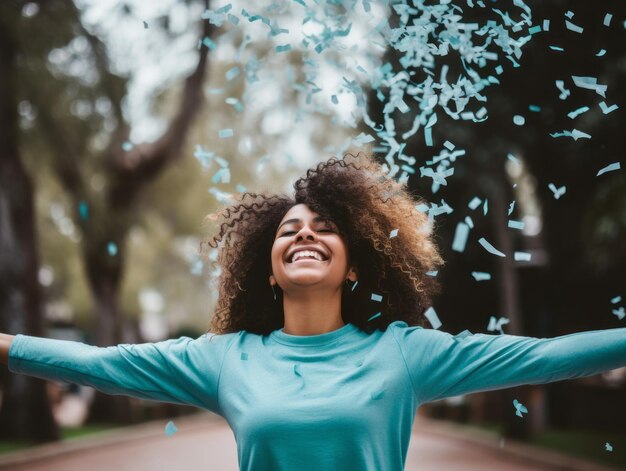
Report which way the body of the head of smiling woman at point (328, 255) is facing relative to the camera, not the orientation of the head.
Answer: toward the camera

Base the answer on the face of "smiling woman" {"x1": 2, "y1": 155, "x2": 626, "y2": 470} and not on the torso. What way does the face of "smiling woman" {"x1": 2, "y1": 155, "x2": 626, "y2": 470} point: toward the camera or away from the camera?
toward the camera

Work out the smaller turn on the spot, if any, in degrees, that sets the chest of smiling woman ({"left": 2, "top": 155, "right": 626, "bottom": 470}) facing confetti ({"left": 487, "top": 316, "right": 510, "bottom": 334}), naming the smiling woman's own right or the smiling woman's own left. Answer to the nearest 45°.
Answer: approximately 135° to the smiling woman's own left

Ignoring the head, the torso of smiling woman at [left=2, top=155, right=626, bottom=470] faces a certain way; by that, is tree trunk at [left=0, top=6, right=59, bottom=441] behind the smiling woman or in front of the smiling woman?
behind

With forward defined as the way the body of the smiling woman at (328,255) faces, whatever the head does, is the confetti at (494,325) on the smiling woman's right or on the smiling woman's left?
on the smiling woman's left

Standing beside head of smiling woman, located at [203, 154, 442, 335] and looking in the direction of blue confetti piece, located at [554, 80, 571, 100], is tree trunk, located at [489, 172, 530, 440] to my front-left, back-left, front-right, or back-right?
front-left

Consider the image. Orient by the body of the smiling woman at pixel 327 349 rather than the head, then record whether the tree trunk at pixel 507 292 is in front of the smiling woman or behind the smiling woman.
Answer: behind

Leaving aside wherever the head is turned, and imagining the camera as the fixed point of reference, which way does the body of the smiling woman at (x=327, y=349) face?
toward the camera

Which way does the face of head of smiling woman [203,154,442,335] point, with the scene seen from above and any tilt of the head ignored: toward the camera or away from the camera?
toward the camera

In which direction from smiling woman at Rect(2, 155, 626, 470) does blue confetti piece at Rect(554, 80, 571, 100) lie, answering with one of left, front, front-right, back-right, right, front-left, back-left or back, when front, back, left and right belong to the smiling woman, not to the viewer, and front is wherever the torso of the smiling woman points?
back-left
